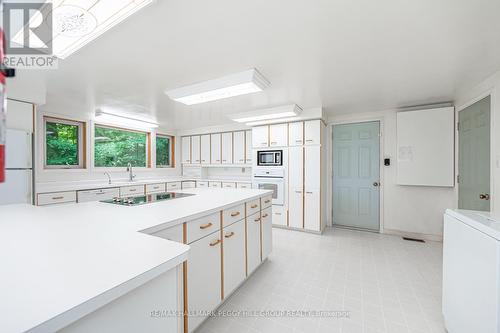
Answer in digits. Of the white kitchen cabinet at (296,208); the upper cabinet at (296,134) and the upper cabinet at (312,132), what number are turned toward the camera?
3

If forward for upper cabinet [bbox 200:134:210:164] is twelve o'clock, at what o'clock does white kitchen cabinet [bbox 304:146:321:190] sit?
The white kitchen cabinet is roughly at 9 o'clock from the upper cabinet.

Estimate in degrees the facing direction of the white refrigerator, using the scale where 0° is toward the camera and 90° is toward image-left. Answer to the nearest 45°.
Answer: approximately 315°

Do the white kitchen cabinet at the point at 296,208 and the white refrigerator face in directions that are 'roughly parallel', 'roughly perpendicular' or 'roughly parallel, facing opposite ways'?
roughly perpendicular

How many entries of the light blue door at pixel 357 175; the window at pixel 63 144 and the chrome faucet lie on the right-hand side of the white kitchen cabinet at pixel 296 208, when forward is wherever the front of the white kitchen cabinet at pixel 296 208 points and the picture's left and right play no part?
2

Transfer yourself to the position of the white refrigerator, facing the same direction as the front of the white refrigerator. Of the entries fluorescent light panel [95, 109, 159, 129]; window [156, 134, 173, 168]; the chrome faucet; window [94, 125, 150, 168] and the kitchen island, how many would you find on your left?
4

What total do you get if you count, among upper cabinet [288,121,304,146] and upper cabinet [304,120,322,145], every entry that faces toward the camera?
2

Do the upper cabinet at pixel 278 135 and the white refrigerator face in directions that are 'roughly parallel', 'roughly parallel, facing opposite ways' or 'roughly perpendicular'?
roughly perpendicular

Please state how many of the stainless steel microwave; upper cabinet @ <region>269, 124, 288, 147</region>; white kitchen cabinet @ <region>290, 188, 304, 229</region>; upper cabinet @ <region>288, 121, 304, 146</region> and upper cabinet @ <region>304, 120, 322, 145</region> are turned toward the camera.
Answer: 5

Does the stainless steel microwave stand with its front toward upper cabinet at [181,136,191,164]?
no

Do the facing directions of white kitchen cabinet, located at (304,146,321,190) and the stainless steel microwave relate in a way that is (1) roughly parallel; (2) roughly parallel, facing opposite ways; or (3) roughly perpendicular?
roughly parallel

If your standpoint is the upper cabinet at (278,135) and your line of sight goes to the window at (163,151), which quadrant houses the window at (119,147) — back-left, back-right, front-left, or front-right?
front-left

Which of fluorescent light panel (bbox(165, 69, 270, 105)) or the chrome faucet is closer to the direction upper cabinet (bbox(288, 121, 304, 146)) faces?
the fluorescent light panel

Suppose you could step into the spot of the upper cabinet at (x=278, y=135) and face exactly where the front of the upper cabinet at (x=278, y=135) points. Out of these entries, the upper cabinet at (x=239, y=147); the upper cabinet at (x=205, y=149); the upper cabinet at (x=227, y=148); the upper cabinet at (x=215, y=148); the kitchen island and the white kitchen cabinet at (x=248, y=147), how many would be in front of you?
1

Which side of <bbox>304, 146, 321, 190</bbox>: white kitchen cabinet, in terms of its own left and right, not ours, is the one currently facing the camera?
front

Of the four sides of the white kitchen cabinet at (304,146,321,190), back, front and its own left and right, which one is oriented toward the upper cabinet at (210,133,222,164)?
right

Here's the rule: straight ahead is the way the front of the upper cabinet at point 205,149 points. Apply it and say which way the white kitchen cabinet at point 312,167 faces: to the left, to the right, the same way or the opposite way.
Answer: the same way

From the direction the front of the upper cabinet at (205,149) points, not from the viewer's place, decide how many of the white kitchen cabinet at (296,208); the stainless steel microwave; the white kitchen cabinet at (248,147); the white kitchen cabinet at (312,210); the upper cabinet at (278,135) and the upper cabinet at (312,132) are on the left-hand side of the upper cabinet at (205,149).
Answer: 6

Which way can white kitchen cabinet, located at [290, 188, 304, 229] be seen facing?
toward the camera

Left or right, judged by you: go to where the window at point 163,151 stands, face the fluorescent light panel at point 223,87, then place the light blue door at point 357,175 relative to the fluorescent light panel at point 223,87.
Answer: left

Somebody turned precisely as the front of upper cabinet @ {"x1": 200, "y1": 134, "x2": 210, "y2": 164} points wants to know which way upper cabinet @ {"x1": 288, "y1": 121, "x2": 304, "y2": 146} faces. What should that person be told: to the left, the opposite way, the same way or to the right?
the same way
